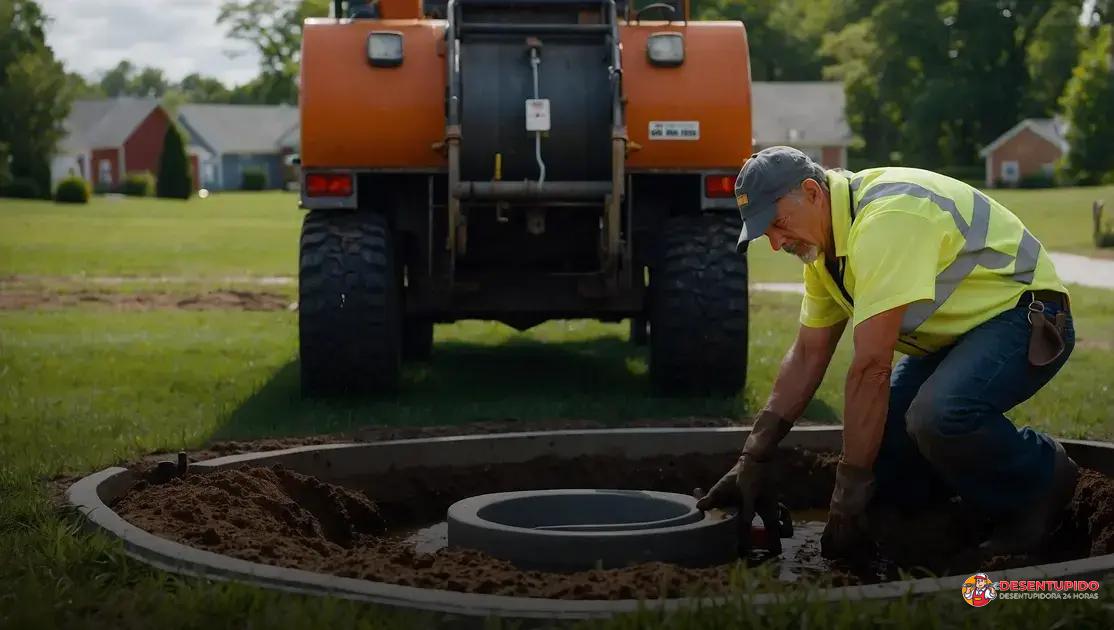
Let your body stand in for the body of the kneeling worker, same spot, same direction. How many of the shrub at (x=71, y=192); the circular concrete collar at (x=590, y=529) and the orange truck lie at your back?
0

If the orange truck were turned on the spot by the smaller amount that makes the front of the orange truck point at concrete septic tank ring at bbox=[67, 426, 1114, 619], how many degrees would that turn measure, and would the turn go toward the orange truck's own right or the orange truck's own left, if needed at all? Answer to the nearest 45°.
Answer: approximately 180°

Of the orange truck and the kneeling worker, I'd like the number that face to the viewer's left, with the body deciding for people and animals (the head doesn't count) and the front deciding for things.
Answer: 1

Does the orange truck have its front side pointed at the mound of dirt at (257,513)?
no

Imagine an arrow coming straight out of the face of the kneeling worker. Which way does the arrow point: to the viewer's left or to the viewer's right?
to the viewer's left

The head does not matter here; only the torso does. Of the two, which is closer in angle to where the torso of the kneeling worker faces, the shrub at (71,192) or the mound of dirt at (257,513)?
the mound of dirt

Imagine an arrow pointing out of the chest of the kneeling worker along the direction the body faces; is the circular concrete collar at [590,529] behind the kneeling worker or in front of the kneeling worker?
in front

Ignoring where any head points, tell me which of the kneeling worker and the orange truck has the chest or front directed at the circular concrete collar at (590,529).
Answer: the kneeling worker

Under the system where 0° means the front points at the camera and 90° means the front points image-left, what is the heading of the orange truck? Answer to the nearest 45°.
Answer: approximately 180°

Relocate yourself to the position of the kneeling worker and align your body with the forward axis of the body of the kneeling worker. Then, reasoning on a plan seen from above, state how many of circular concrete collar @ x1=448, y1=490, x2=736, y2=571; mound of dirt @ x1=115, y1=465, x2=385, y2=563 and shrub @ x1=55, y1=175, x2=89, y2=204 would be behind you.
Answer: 0

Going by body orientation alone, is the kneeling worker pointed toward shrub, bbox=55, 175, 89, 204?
no

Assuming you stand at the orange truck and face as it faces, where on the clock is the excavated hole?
The excavated hole is roughly at 6 o'clock from the orange truck.

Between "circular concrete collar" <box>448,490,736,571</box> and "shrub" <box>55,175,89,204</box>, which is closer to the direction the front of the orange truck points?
the shrub

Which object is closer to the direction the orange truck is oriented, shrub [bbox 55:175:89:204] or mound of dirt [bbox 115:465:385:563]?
the shrub

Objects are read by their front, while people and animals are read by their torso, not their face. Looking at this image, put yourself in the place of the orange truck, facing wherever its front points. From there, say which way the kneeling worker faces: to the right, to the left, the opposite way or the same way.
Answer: to the left

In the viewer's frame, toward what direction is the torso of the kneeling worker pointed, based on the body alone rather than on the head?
to the viewer's left
